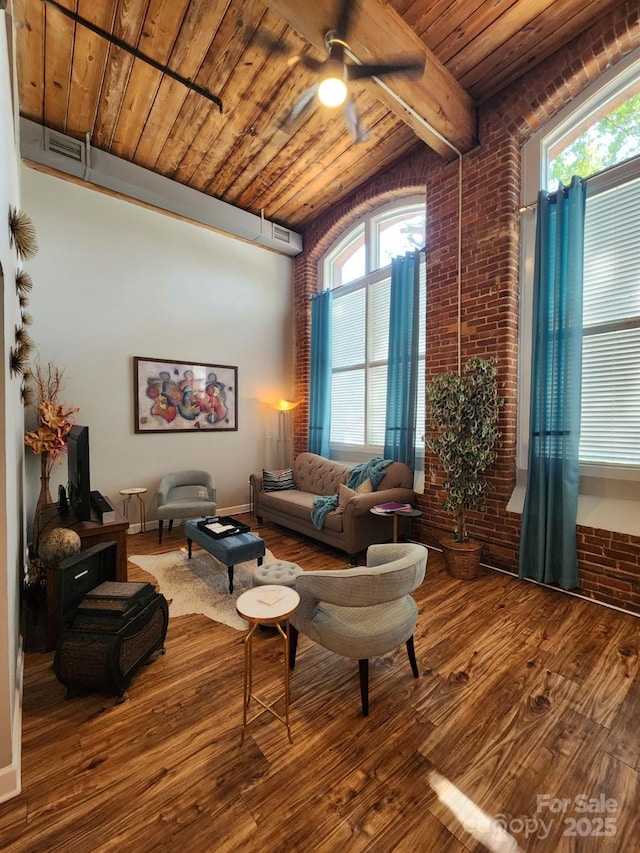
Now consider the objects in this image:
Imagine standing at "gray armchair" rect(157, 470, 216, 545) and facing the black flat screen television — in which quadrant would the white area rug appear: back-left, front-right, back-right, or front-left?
front-left

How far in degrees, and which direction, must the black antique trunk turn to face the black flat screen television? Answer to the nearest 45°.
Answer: approximately 135° to its left

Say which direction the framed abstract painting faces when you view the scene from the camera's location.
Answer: facing the viewer and to the right of the viewer

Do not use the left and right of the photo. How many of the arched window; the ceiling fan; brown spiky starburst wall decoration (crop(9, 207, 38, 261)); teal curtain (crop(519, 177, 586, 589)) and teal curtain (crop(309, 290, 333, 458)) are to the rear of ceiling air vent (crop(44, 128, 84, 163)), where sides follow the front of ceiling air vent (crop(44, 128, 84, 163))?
0

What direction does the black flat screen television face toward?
to the viewer's right

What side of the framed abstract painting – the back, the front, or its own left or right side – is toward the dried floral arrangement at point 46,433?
right

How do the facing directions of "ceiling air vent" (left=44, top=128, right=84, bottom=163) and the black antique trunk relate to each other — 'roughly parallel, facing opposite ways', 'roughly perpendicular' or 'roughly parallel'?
roughly parallel

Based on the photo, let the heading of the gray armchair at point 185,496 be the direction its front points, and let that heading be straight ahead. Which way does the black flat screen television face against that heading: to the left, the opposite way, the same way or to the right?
to the left

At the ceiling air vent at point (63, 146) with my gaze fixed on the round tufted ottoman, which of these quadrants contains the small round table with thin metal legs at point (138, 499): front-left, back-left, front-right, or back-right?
front-left

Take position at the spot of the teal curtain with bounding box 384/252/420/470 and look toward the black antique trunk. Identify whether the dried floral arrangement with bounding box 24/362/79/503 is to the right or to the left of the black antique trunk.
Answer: right

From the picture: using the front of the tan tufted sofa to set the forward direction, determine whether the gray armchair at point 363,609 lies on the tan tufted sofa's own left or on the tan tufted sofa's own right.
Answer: on the tan tufted sofa's own left

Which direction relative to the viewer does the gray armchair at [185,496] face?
toward the camera

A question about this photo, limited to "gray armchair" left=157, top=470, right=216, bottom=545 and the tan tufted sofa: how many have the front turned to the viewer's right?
0

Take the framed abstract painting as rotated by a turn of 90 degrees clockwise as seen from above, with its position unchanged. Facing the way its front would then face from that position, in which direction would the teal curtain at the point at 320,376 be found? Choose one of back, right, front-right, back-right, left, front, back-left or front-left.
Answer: back-left

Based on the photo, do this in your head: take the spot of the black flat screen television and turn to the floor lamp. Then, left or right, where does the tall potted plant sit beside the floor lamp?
right

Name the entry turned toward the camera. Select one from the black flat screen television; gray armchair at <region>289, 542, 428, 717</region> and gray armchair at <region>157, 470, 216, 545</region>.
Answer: gray armchair at <region>157, 470, 216, 545</region>

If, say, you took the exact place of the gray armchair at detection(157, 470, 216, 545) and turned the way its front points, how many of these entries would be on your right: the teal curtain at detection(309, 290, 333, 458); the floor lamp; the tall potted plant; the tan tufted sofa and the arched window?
0
